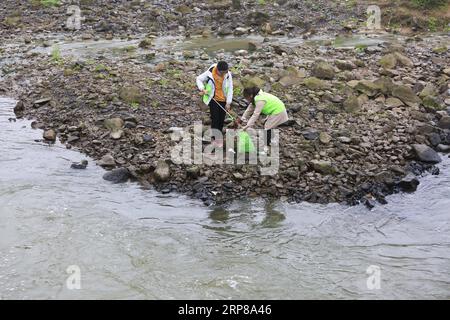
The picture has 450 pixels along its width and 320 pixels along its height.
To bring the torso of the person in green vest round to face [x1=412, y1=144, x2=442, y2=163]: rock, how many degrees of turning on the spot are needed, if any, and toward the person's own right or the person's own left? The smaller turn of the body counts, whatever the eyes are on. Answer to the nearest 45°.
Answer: approximately 180°

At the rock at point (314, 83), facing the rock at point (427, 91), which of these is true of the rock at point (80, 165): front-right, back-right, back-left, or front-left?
back-right

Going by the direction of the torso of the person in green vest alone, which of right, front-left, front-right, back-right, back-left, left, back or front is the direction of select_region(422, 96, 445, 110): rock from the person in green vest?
back-right

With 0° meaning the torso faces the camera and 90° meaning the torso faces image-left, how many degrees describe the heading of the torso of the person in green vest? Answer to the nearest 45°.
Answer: approximately 90°

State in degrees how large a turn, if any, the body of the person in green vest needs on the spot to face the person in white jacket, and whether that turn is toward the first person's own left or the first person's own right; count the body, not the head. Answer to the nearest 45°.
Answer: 0° — they already face them

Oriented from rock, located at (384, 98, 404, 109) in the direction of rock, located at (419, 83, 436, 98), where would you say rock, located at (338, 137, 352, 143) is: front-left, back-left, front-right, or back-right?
back-right

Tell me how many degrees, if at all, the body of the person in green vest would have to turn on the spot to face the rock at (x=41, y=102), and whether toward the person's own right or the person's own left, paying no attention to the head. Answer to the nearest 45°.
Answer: approximately 45° to the person's own right

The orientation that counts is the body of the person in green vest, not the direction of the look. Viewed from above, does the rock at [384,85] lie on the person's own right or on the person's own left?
on the person's own right

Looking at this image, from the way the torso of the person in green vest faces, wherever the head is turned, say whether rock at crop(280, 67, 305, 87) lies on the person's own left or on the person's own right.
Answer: on the person's own right

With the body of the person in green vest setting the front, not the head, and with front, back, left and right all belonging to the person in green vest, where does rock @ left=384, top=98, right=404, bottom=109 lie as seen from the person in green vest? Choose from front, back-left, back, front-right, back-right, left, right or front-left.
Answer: back-right

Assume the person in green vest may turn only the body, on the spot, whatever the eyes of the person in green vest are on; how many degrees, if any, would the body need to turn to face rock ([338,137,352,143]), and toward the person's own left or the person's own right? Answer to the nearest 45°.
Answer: approximately 135° to the person's own right

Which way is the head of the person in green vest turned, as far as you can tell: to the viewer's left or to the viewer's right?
to the viewer's left

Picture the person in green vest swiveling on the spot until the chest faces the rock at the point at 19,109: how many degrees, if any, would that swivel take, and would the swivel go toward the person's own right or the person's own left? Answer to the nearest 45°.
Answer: approximately 45° to the person's own right

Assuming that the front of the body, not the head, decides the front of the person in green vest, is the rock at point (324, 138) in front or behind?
behind

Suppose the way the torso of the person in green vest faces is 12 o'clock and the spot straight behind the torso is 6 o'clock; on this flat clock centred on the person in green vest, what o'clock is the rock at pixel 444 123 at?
The rock is roughly at 5 o'clock from the person in green vest.

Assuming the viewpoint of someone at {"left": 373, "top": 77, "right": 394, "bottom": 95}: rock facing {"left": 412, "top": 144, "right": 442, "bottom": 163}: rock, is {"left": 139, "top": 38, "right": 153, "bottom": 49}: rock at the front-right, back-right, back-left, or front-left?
back-right
